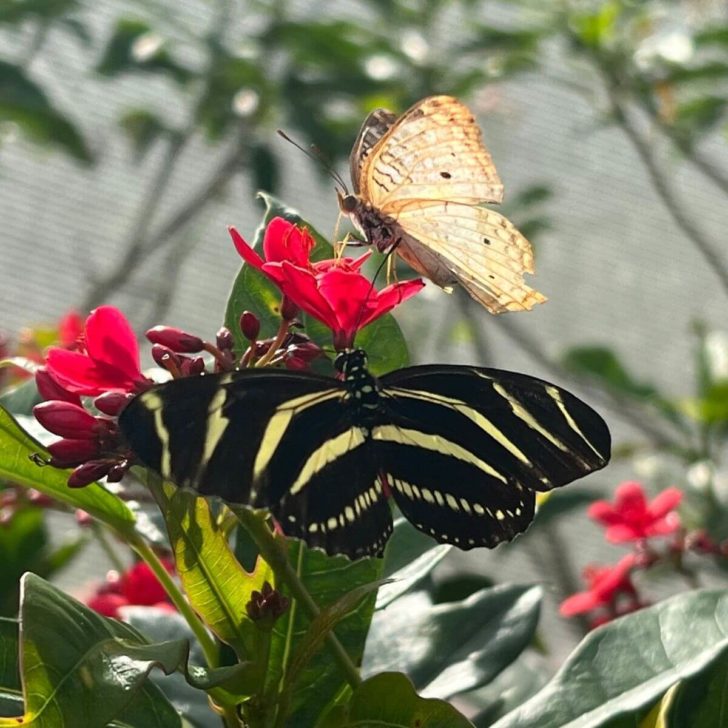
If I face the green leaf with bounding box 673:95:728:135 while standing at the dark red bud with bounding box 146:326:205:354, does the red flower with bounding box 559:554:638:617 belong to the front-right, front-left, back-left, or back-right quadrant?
front-right

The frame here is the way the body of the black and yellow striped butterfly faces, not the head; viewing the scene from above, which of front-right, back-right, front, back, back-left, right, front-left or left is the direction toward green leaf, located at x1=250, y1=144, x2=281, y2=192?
front

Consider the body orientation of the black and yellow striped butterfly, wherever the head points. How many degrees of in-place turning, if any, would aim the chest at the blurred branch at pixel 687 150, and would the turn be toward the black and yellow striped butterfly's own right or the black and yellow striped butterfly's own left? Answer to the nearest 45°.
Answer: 0° — it already faces it

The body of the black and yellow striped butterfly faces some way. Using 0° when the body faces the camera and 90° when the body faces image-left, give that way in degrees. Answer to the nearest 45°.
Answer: approximately 180°

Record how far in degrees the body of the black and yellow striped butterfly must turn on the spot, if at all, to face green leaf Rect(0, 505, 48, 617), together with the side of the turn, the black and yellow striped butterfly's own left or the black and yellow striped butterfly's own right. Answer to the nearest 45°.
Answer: approximately 45° to the black and yellow striped butterfly's own left

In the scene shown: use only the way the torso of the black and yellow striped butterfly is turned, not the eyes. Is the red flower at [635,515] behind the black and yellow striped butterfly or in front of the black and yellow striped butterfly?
in front
